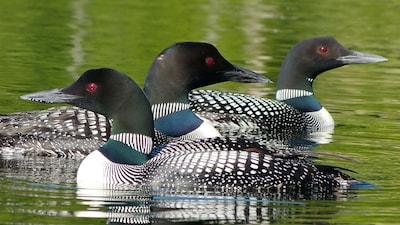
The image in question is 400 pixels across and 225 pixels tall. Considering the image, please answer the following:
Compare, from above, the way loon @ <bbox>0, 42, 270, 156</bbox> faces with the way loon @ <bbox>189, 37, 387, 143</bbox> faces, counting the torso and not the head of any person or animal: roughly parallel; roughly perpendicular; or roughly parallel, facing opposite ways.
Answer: roughly parallel

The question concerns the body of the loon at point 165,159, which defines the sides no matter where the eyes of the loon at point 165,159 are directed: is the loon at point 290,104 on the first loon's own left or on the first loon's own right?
on the first loon's own right

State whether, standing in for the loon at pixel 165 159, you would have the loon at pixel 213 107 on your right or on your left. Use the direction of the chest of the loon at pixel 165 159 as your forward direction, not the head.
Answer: on your right

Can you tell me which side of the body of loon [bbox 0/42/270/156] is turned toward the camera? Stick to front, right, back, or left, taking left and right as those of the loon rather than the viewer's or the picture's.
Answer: right

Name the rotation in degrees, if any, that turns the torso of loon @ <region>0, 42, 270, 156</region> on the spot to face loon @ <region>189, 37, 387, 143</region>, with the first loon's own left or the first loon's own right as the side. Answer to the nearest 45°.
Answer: approximately 45° to the first loon's own left

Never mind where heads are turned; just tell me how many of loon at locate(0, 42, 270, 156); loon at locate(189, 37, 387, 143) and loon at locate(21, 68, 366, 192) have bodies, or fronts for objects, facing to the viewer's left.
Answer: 1

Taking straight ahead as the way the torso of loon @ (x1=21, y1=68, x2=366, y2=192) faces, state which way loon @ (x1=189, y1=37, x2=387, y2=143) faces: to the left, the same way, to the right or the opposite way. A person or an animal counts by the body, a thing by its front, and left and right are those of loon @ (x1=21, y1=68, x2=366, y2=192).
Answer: the opposite way

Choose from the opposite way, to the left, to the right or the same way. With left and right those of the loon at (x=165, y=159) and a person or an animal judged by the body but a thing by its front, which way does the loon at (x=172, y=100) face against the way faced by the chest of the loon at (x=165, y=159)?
the opposite way

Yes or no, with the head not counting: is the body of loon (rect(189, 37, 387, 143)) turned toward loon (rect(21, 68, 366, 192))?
no

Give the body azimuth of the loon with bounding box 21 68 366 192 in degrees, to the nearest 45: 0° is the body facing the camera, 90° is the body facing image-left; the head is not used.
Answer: approximately 90°

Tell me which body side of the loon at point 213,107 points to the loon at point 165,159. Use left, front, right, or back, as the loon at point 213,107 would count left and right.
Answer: right

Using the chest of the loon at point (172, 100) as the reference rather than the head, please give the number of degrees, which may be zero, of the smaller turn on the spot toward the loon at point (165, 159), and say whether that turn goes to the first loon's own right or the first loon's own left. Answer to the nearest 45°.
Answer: approximately 90° to the first loon's own right

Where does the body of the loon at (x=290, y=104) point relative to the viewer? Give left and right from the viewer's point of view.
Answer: facing to the right of the viewer

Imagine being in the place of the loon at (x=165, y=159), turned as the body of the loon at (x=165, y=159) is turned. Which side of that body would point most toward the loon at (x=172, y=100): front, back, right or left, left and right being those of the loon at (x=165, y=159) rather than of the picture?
right
